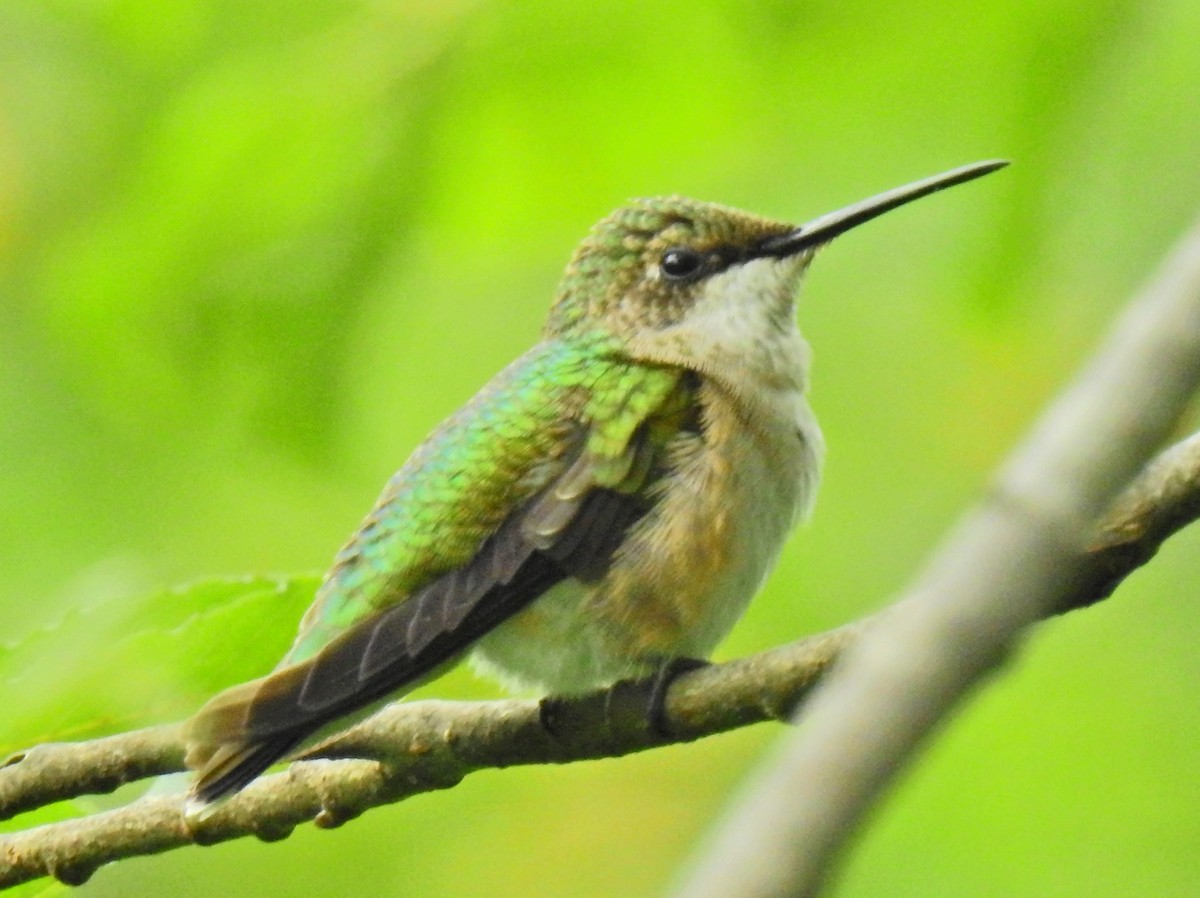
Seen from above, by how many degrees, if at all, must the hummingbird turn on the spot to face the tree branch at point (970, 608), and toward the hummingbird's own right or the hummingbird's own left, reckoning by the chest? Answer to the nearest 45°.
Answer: approximately 90° to the hummingbird's own right

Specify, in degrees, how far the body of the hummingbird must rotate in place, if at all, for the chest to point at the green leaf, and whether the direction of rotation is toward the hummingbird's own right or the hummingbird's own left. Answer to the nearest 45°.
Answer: approximately 135° to the hummingbird's own right

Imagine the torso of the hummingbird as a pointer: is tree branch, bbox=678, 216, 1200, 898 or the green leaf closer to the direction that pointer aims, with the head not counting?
the tree branch

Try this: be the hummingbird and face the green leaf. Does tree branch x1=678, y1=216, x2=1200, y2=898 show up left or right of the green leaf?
left

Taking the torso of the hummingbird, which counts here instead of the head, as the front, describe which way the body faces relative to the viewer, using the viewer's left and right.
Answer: facing to the right of the viewer
